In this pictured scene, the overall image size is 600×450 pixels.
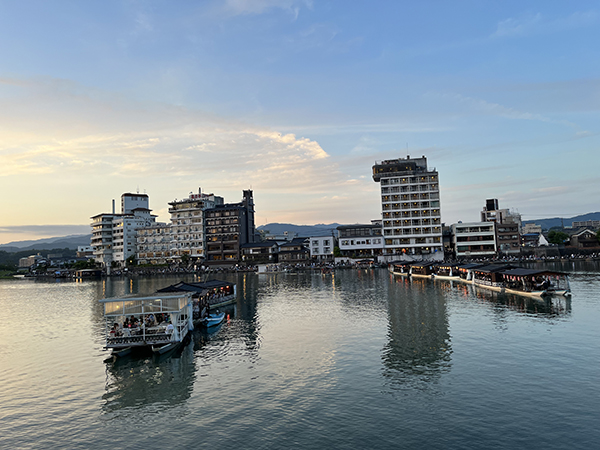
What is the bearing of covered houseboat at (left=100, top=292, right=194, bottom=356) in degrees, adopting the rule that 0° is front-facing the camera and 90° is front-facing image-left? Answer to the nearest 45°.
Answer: approximately 45°
